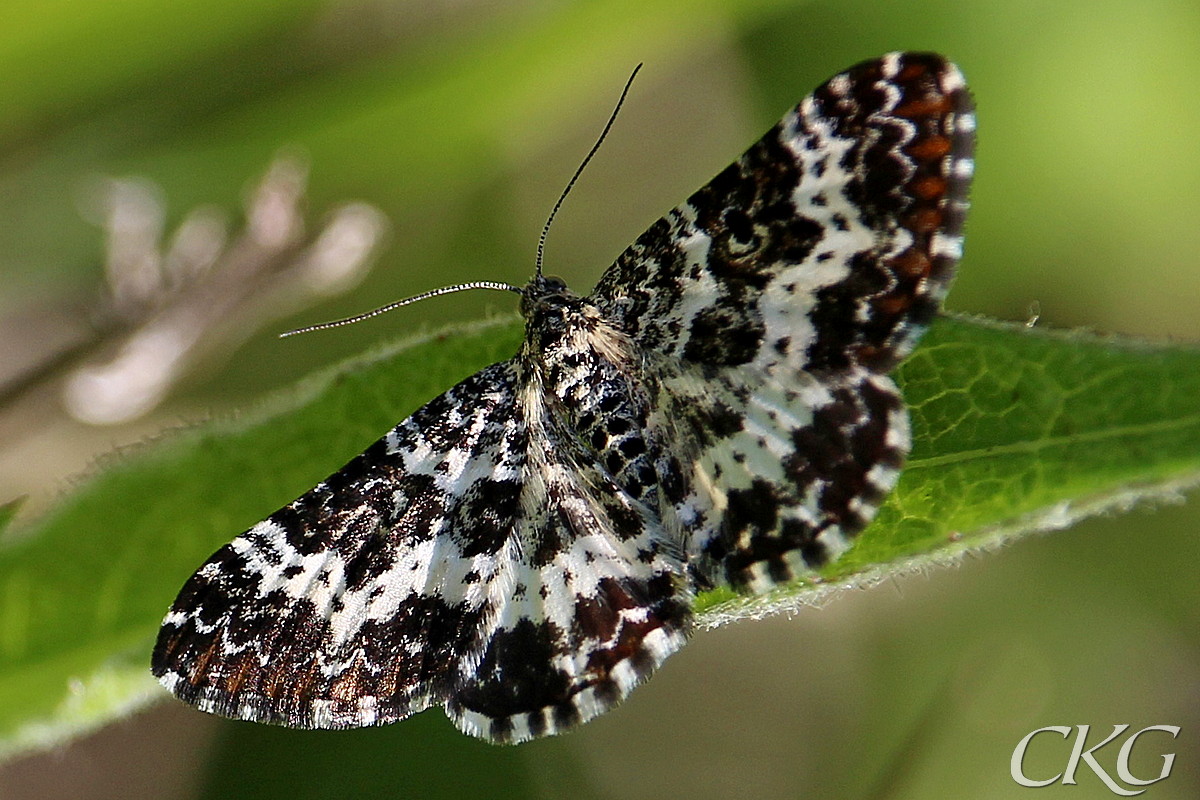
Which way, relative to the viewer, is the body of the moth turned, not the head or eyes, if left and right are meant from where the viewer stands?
facing away from the viewer and to the left of the viewer
